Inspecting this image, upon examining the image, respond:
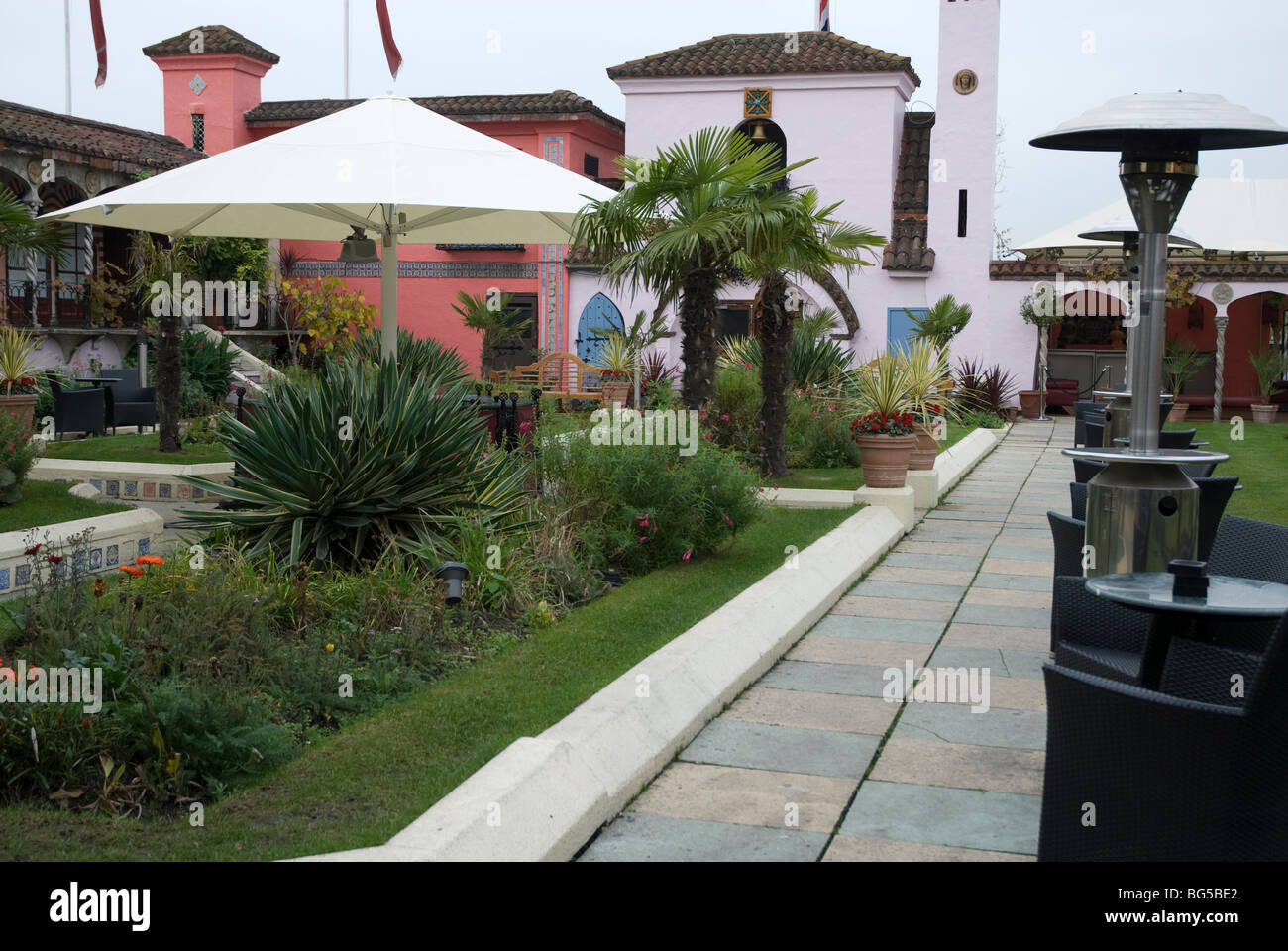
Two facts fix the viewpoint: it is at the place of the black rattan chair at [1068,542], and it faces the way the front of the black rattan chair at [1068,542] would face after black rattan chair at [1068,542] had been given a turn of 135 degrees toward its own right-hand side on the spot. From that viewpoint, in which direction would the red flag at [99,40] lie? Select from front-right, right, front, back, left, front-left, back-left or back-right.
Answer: right

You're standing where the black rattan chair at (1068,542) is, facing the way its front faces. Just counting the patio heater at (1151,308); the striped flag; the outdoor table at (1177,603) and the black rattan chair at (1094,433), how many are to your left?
2

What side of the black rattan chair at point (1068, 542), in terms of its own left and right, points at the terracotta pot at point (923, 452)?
left

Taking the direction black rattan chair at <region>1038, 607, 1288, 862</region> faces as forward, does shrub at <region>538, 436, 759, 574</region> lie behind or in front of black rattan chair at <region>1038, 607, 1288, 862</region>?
in front

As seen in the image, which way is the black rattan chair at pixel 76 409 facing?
to the viewer's right

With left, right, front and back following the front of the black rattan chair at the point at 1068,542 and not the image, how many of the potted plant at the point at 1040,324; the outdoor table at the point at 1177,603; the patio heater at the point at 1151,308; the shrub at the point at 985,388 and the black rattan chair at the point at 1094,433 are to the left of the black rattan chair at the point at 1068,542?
3

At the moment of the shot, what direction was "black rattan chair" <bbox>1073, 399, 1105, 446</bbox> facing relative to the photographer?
facing to the right of the viewer

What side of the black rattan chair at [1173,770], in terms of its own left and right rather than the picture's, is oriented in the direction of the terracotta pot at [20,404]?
front

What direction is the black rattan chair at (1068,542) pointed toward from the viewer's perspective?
to the viewer's right
